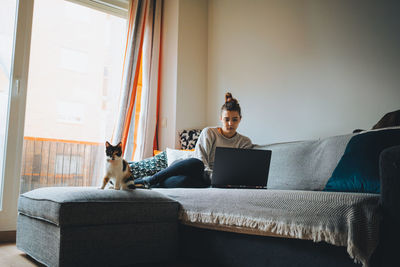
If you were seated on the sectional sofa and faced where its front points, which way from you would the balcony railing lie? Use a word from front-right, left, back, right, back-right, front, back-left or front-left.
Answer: right

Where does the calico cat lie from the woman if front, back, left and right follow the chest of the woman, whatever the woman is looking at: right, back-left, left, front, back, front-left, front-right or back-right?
front-right

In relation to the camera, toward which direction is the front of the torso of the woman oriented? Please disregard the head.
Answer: toward the camera

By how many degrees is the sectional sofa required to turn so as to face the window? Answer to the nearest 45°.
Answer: approximately 90° to its right

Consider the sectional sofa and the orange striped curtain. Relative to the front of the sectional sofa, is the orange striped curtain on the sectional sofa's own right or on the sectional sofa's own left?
on the sectional sofa's own right

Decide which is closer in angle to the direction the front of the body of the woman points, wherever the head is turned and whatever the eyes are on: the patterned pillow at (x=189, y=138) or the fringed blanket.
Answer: the fringed blanket

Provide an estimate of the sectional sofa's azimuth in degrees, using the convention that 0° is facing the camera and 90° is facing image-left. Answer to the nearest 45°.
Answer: approximately 45°
